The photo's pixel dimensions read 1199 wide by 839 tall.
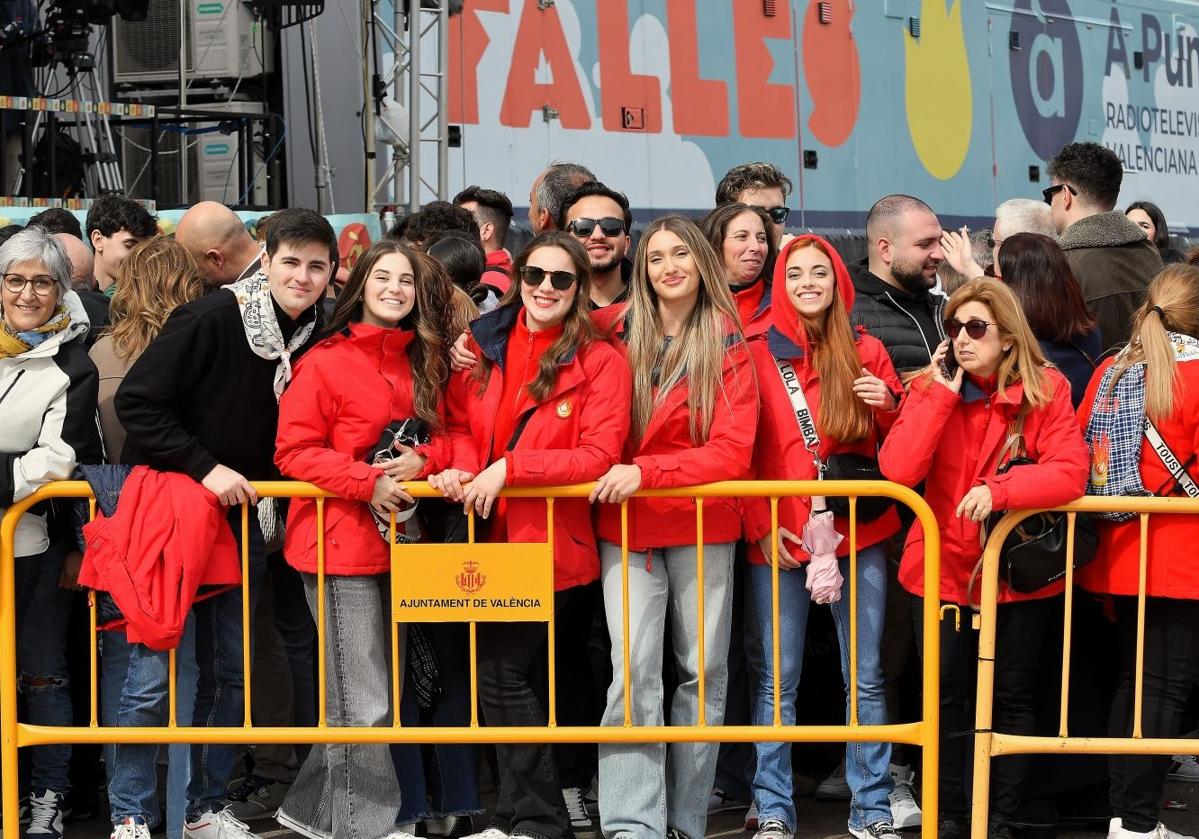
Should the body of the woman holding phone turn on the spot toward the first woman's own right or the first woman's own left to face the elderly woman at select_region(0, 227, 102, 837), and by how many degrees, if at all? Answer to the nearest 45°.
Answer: approximately 45° to the first woman's own right

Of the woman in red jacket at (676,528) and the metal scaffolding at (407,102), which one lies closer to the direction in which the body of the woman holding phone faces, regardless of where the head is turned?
the woman in red jacket

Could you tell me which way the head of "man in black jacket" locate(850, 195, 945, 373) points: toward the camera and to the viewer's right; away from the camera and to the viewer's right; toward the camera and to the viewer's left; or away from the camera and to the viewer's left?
toward the camera and to the viewer's right

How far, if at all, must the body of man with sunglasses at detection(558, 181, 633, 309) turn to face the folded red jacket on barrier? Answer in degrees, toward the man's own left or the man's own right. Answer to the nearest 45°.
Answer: approximately 45° to the man's own right

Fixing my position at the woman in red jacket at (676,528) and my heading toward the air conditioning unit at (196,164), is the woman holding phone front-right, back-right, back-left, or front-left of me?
back-right

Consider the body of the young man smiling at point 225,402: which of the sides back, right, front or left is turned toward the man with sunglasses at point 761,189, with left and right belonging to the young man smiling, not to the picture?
left

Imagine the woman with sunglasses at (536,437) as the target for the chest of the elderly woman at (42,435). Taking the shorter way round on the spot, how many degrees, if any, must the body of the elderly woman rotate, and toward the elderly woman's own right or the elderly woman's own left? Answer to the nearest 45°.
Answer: approximately 90° to the elderly woman's own left
